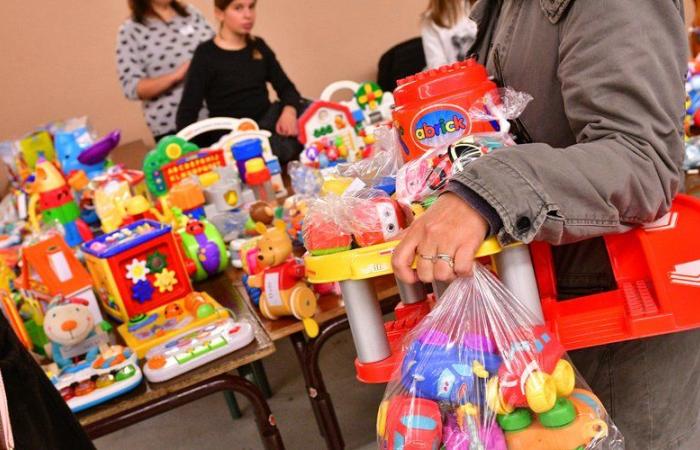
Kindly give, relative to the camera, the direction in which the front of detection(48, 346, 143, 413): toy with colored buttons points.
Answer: facing the viewer and to the right of the viewer

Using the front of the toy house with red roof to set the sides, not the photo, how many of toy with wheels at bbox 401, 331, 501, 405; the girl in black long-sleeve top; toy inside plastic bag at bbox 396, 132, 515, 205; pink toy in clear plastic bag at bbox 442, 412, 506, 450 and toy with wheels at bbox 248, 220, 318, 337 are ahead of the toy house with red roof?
4

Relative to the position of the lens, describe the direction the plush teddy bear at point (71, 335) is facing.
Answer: facing the viewer

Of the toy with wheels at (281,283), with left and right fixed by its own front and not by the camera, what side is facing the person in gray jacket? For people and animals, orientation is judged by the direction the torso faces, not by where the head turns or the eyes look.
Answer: left

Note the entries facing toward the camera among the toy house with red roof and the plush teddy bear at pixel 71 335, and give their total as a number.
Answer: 2

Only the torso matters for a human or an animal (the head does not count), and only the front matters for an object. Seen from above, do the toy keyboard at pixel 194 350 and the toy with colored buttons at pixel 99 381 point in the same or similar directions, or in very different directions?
same or similar directions
